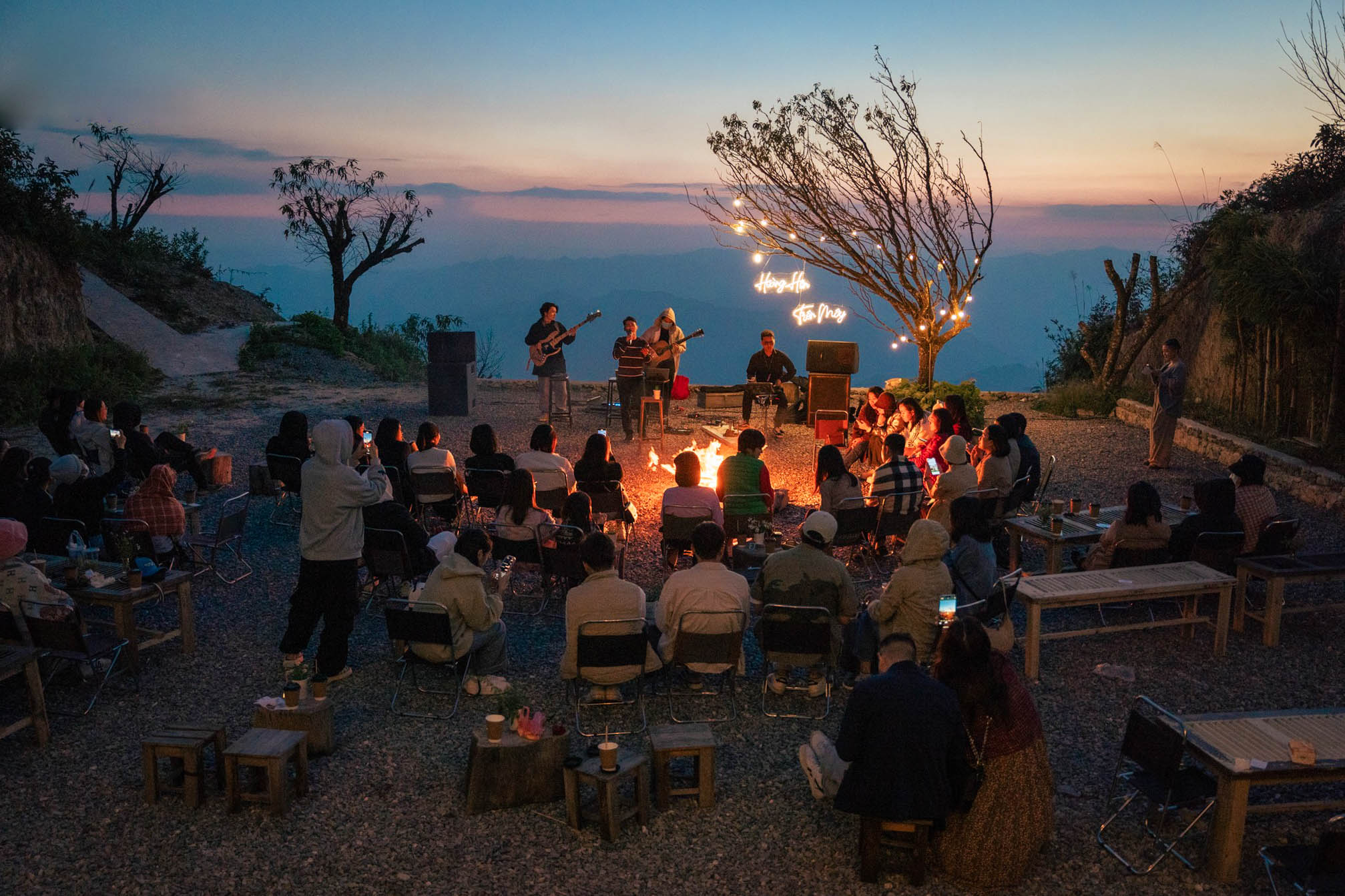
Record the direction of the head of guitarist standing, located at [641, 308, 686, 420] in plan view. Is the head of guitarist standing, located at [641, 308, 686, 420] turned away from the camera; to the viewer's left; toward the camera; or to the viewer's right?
toward the camera

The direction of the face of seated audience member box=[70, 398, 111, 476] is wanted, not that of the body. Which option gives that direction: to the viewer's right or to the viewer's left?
to the viewer's right

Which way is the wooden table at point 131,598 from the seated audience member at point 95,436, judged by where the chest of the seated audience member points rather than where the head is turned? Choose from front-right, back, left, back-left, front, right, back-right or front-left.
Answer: back-right

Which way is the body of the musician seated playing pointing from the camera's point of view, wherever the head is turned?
toward the camera

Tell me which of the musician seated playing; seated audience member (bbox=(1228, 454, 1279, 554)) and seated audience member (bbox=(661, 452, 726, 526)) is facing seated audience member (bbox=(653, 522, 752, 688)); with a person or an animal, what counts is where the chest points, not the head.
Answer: the musician seated playing

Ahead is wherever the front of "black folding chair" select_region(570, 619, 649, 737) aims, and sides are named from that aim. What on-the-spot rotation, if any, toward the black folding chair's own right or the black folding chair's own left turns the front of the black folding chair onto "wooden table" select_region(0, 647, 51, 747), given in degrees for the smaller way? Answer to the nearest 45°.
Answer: approximately 90° to the black folding chair's own left

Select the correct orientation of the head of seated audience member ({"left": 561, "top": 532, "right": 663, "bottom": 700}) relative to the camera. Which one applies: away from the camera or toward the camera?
away from the camera

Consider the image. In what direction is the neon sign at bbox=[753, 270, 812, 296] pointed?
toward the camera

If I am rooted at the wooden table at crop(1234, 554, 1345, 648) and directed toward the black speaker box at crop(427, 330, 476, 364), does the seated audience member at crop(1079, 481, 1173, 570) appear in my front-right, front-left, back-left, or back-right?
front-left

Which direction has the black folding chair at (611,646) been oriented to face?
away from the camera

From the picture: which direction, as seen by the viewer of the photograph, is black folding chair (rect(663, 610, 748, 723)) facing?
facing away from the viewer

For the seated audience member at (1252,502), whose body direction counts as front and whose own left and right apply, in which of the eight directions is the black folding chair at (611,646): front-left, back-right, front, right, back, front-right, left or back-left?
left

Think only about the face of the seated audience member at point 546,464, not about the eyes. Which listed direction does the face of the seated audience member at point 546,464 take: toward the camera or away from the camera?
away from the camera

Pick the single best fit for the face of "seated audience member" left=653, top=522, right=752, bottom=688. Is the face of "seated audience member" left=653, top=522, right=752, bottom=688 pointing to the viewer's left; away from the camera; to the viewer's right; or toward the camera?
away from the camera

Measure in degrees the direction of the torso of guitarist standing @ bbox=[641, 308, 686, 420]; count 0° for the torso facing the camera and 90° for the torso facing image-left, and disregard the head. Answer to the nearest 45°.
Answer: approximately 0°

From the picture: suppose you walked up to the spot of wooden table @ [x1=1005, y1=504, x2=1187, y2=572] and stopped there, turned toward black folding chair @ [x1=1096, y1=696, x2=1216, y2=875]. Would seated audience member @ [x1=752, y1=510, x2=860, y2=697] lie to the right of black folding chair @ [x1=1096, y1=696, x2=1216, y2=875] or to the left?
right

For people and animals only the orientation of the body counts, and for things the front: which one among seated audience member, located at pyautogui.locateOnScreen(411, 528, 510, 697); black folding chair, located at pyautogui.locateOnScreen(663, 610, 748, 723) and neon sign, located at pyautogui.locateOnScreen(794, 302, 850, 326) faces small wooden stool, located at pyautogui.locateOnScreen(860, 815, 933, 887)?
the neon sign
